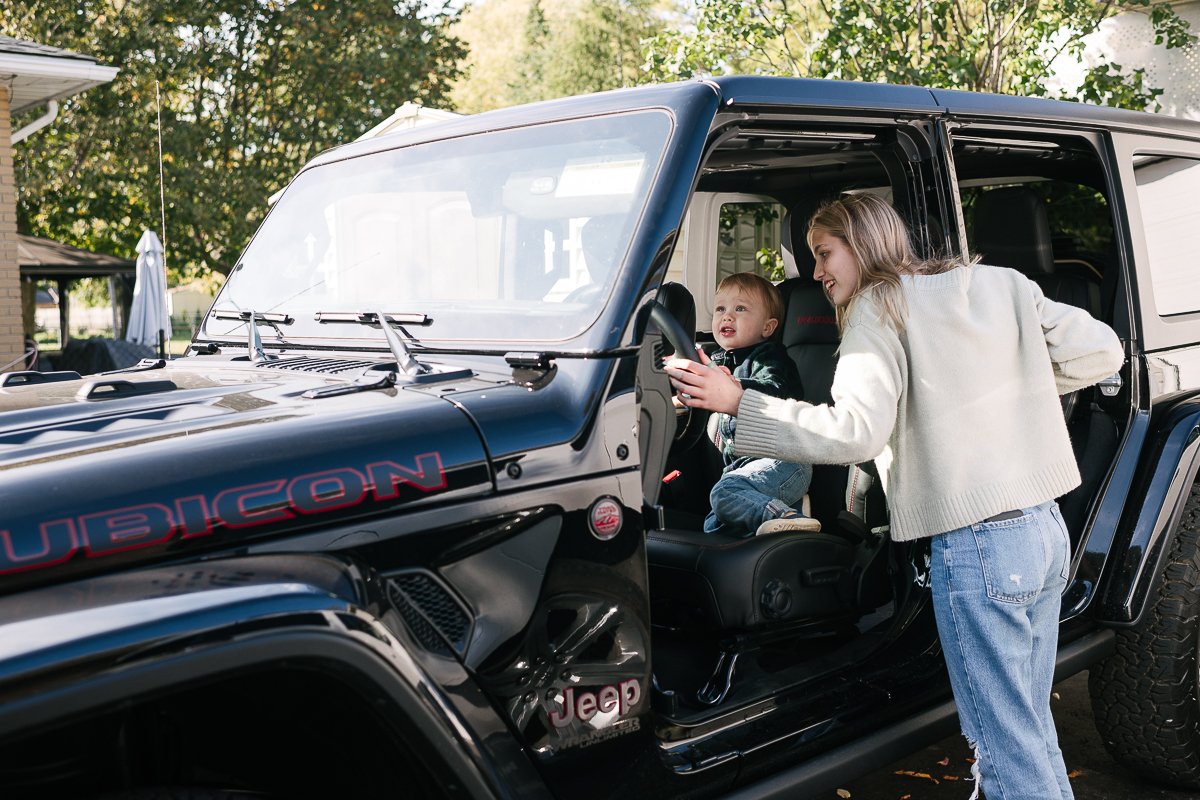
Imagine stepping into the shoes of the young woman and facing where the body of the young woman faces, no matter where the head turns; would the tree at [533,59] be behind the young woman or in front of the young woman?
in front

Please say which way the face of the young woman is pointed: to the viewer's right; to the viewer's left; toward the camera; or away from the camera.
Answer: to the viewer's left

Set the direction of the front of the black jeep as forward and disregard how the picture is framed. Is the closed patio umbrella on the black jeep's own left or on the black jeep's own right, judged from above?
on the black jeep's own right

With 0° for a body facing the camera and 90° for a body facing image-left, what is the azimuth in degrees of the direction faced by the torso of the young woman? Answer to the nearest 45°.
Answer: approximately 135°

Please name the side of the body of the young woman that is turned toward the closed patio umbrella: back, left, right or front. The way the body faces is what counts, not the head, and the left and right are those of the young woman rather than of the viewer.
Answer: front

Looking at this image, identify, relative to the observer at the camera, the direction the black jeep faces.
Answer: facing the viewer and to the left of the viewer

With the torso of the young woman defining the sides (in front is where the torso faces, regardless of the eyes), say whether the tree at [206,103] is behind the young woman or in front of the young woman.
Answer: in front
